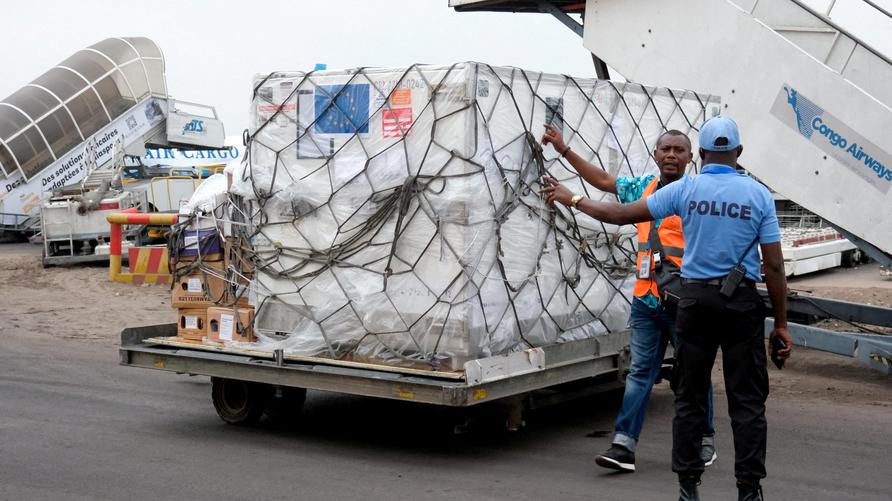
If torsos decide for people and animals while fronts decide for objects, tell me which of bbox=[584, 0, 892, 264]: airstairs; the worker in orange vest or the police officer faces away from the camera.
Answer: the police officer

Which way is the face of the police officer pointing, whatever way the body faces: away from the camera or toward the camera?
away from the camera

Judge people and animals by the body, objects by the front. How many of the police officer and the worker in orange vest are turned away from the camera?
1

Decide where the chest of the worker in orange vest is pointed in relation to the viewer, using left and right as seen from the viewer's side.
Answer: facing the viewer and to the left of the viewer

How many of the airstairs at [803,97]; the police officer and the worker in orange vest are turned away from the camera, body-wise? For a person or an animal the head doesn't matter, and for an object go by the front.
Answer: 1

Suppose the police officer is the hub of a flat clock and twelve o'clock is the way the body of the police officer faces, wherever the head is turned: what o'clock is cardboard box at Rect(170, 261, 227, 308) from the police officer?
The cardboard box is roughly at 10 o'clock from the police officer.

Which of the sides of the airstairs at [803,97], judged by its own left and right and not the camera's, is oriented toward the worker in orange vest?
left

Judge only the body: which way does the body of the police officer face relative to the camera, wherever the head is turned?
away from the camera

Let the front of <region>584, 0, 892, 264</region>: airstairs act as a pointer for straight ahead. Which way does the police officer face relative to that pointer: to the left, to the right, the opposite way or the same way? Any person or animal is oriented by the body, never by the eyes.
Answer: to the right

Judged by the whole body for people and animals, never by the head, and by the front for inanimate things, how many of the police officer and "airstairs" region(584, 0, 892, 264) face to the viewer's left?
1

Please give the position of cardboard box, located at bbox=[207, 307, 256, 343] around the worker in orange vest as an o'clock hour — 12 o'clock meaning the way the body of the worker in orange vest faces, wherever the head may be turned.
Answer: The cardboard box is roughly at 2 o'clock from the worker in orange vest.

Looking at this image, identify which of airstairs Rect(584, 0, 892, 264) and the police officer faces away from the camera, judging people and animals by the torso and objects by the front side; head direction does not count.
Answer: the police officer

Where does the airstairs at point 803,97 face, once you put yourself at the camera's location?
facing to the left of the viewer

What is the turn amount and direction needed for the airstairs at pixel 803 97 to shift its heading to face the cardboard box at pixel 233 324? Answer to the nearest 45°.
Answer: approximately 45° to its left
